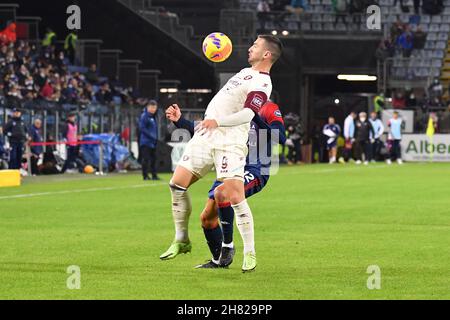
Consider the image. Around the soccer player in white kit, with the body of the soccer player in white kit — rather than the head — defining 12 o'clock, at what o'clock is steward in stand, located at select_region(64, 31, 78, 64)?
The steward in stand is roughly at 4 o'clock from the soccer player in white kit.

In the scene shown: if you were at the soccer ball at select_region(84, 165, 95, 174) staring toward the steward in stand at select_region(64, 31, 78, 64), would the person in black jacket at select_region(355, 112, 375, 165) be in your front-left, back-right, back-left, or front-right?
front-right

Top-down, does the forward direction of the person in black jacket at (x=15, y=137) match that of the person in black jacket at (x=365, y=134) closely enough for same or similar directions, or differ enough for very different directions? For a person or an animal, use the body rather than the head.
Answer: same or similar directions

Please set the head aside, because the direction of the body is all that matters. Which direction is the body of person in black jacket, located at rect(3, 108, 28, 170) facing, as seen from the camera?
toward the camera

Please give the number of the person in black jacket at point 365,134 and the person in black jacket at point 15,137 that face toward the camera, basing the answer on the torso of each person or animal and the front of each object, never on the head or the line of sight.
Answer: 2

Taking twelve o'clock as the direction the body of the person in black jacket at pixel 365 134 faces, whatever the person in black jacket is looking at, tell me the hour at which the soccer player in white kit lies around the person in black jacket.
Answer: The soccer player in white kit is roughly at 12 o'clock from the person in black jacket.

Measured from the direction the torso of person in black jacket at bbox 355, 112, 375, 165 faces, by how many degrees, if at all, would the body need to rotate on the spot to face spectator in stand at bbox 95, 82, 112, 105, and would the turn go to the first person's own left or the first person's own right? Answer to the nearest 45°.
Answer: approximately 45° to the first person's own right

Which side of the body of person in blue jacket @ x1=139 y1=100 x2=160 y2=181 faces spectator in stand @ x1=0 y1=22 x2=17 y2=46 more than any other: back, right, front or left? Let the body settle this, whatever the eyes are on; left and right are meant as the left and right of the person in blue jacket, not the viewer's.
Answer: back

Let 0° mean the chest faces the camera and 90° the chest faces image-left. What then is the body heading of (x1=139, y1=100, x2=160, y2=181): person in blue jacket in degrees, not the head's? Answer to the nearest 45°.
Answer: approximately 315°

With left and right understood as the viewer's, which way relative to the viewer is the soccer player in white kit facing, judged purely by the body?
facing the viewer and to the left of the viewer

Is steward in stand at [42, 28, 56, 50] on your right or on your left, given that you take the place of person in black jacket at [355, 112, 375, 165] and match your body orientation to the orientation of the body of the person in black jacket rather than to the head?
on your right

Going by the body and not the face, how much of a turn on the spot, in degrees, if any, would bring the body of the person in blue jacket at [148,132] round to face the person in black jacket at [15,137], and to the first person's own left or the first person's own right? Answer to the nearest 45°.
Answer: approximately 135° to the first person's own right

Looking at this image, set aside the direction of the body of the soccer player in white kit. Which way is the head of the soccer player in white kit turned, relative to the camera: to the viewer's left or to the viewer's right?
to the viewer's left
